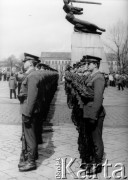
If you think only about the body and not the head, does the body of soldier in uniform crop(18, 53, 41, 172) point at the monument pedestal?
no

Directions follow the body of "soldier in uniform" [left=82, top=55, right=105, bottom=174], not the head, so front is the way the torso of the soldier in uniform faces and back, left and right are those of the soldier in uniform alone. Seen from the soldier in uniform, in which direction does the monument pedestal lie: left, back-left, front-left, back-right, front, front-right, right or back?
right

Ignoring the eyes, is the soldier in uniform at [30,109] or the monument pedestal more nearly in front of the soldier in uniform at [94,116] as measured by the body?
the soldier in uniform

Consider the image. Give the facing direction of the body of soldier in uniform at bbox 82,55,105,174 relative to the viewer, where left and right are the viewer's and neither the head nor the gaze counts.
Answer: facing to the left of the viewer

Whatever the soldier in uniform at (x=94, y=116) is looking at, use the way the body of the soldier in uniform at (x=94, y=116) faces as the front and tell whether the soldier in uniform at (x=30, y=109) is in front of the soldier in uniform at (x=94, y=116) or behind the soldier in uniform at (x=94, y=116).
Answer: in front
